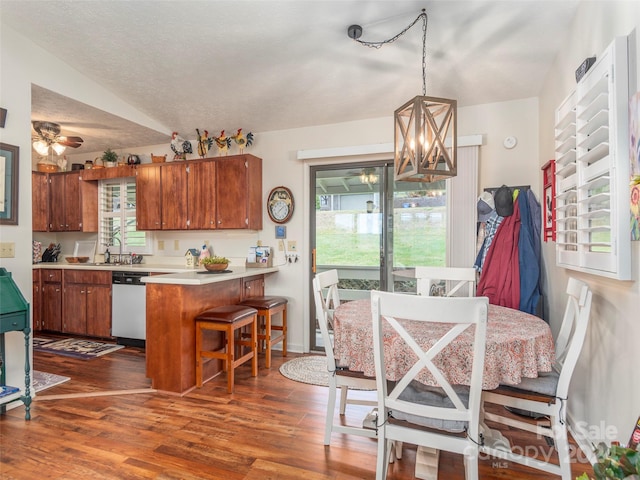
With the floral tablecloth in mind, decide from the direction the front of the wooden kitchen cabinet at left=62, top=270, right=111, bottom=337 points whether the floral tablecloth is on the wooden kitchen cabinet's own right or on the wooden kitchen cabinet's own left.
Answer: on the wooden kitchen cabinet's own left

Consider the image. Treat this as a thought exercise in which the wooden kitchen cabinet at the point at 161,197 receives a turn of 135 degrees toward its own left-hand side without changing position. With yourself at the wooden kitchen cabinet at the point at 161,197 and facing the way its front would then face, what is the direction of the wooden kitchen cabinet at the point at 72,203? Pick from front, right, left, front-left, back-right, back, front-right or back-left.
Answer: left

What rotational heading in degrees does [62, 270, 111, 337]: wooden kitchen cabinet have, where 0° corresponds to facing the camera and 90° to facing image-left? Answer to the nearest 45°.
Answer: approximately 45°

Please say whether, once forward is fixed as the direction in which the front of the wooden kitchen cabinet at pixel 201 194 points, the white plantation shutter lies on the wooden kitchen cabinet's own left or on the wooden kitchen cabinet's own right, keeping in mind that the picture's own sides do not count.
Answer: on the wooden kitchen cabinet's own left

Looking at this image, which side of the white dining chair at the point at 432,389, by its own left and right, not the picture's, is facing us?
back

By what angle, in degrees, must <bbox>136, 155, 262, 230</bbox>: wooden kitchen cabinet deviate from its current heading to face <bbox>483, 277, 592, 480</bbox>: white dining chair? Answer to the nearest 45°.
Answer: approximately 90° to its left

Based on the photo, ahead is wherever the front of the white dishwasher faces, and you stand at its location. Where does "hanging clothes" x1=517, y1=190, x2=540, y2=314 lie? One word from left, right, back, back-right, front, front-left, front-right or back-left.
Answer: left

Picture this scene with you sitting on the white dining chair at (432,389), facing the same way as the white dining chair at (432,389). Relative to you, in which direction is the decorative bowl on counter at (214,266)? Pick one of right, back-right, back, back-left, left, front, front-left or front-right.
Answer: front-left

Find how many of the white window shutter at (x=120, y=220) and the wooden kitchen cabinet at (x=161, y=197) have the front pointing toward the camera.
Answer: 2

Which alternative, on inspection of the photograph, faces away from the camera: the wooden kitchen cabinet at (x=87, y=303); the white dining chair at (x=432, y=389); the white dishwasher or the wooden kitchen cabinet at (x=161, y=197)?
the white dining chair

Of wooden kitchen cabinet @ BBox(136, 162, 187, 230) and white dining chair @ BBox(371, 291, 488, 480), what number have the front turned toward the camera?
1

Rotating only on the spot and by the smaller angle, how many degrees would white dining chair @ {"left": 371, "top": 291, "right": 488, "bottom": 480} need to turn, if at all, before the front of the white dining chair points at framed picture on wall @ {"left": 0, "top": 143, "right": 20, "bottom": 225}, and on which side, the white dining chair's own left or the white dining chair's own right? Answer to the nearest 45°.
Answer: approximately 90° to the white dining chair's own left

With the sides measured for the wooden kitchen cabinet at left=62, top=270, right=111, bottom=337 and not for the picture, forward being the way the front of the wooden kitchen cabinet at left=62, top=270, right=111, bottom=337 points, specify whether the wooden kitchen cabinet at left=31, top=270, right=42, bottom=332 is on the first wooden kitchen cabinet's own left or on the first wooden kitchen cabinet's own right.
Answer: on the first wooden kitchen cabinet's own right

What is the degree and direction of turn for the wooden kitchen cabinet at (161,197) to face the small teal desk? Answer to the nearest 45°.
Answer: approximately 45° to its right

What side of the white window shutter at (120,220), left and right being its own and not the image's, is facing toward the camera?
front

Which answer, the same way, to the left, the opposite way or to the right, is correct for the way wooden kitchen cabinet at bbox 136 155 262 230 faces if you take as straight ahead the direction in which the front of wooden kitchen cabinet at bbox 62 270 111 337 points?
the same way

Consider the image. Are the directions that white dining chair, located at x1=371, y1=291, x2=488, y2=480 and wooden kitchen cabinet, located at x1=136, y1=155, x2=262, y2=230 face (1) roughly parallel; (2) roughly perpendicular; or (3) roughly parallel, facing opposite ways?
roughly parallel, facing opposite ways

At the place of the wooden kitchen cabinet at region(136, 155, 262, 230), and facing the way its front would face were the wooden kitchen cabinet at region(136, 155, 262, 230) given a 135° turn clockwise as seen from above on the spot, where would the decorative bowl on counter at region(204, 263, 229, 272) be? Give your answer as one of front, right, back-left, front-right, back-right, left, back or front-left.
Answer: back

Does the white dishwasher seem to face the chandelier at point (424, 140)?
no
